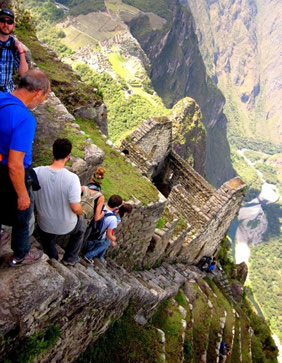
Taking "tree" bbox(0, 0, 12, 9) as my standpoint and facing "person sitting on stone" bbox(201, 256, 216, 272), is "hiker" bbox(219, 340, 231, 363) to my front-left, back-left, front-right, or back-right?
front-right

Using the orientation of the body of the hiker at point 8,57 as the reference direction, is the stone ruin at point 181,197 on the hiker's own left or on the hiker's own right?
on the hiker's own left

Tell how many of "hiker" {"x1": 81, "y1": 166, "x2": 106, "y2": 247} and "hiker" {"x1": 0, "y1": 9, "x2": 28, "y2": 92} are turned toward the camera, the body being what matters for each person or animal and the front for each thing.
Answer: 1

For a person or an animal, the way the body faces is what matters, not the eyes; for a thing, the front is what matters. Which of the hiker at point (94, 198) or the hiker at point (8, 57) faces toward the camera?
the hiker at point (8, 57)

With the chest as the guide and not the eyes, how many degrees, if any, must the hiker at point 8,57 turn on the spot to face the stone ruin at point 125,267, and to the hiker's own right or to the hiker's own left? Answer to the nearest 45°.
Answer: approximately 90° to the hiker's own left

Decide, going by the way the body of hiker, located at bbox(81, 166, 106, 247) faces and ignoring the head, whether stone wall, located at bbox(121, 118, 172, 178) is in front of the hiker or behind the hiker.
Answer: in front

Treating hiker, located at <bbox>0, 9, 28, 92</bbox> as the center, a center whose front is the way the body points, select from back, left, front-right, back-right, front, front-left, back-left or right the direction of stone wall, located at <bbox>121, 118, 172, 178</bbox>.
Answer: back-left

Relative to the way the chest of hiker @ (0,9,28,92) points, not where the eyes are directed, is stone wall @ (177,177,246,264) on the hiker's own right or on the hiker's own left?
on the hiker's own left

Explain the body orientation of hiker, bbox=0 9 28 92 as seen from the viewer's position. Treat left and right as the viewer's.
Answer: facing the viewer

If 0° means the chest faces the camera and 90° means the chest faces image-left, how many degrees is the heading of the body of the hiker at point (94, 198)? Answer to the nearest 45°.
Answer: approximately 225°
